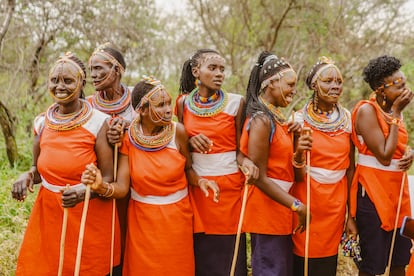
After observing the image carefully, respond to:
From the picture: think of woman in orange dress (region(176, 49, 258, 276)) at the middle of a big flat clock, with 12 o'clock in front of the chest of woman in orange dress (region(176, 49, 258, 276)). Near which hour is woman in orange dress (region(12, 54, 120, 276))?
woman in orange dress (region(12, 54, 120, 276)) is roughly at 2 o'clock from woman in orange dress (region(176, 49, 258, 276)).

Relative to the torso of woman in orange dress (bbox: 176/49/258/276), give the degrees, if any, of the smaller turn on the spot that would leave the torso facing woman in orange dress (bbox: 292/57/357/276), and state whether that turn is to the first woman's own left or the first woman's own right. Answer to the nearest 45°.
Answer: approximately 90° to the first woman's own left

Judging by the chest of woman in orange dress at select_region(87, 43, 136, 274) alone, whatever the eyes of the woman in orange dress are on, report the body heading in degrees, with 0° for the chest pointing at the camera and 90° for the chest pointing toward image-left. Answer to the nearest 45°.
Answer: approximately 45°

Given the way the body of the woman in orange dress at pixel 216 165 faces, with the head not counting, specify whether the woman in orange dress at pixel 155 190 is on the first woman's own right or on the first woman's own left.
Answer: on the first woman's own right

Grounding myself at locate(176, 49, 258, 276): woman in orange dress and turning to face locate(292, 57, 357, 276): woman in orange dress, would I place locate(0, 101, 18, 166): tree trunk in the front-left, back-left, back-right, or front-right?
back-left

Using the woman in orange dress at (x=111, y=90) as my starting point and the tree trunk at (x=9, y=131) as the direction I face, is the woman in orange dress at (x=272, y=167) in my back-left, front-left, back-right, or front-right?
back-right

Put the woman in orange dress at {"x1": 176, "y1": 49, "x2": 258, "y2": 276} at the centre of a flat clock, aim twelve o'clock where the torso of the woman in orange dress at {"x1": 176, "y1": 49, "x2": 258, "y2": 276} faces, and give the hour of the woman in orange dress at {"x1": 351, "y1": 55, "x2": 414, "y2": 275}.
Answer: the woman in orange dress at {"x1": 351, "y1": 55, "x2": 414, "y2": 275} is roughly at 9 o'clock from the woman in orange dress at {"x1": 176, "y1": 49, "x2": 258, "y2": 276}.
